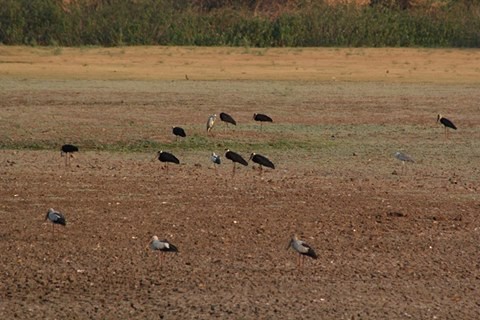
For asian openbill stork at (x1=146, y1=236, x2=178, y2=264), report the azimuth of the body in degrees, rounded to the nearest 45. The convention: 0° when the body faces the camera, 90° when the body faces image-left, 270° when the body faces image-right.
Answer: approximately 90°

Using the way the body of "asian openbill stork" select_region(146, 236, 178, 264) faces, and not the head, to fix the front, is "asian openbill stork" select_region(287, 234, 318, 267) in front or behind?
behind

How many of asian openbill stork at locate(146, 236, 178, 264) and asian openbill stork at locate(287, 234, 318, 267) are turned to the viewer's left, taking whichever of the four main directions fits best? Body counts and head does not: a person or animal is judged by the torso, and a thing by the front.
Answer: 2

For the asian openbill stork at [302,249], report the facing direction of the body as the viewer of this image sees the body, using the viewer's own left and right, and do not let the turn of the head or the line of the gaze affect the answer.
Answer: facing to the left of the viewer

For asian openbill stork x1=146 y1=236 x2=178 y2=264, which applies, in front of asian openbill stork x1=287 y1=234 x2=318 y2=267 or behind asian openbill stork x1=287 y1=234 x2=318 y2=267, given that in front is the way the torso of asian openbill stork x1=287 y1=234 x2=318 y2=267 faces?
in front
